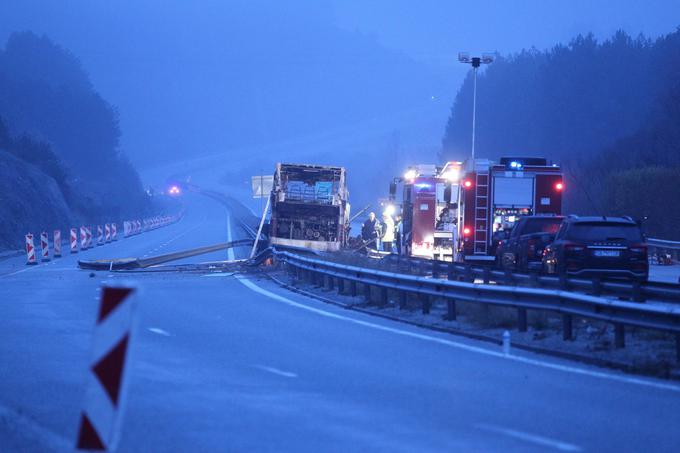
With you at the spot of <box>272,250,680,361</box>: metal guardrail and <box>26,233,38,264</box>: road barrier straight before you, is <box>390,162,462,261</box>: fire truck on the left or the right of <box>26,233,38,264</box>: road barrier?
right

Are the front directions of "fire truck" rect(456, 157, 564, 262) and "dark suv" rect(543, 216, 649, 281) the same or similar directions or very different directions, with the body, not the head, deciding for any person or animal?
same or similar directions

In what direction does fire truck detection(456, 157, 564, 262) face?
away from the camera

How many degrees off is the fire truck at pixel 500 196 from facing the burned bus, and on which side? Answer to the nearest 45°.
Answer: approximately 45° to its left

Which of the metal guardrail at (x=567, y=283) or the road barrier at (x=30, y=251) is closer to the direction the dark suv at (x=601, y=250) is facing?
the road barrier

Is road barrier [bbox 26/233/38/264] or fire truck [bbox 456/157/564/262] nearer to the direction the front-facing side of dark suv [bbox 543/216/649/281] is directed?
the fire truck

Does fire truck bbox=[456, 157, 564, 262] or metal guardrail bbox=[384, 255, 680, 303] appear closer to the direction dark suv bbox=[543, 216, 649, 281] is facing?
the fire truck

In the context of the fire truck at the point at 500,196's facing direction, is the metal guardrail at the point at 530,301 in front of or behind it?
behind

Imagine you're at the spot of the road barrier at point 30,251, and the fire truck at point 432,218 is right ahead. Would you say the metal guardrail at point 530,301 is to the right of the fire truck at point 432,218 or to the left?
right

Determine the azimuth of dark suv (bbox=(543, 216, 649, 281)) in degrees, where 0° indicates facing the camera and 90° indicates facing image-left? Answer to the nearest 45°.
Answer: approximately 180°

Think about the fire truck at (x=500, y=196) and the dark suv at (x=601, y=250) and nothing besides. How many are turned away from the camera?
2
